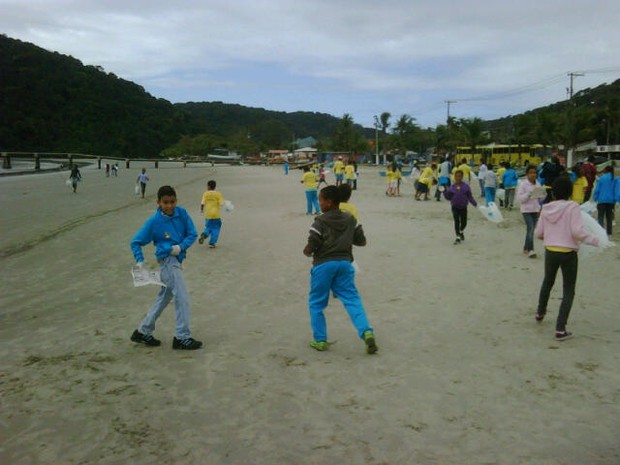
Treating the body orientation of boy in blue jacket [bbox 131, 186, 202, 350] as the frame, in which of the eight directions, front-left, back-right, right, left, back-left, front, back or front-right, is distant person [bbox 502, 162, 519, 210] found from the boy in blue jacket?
left

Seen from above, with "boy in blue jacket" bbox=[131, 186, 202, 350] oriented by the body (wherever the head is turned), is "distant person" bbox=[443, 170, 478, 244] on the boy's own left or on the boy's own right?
on the boy's own left

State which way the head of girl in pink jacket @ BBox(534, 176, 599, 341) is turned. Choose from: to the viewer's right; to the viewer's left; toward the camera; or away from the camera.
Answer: away from the camera

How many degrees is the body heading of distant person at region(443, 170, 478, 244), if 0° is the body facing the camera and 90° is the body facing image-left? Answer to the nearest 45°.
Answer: approximately 0°

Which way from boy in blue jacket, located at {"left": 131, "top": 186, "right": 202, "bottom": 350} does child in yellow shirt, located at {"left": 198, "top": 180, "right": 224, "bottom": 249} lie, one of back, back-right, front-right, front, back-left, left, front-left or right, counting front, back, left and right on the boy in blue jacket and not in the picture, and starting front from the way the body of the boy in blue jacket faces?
back-left

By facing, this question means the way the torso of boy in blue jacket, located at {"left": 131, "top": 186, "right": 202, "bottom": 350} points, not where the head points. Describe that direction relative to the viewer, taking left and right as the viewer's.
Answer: facing the viewer and to the right of the viewer
